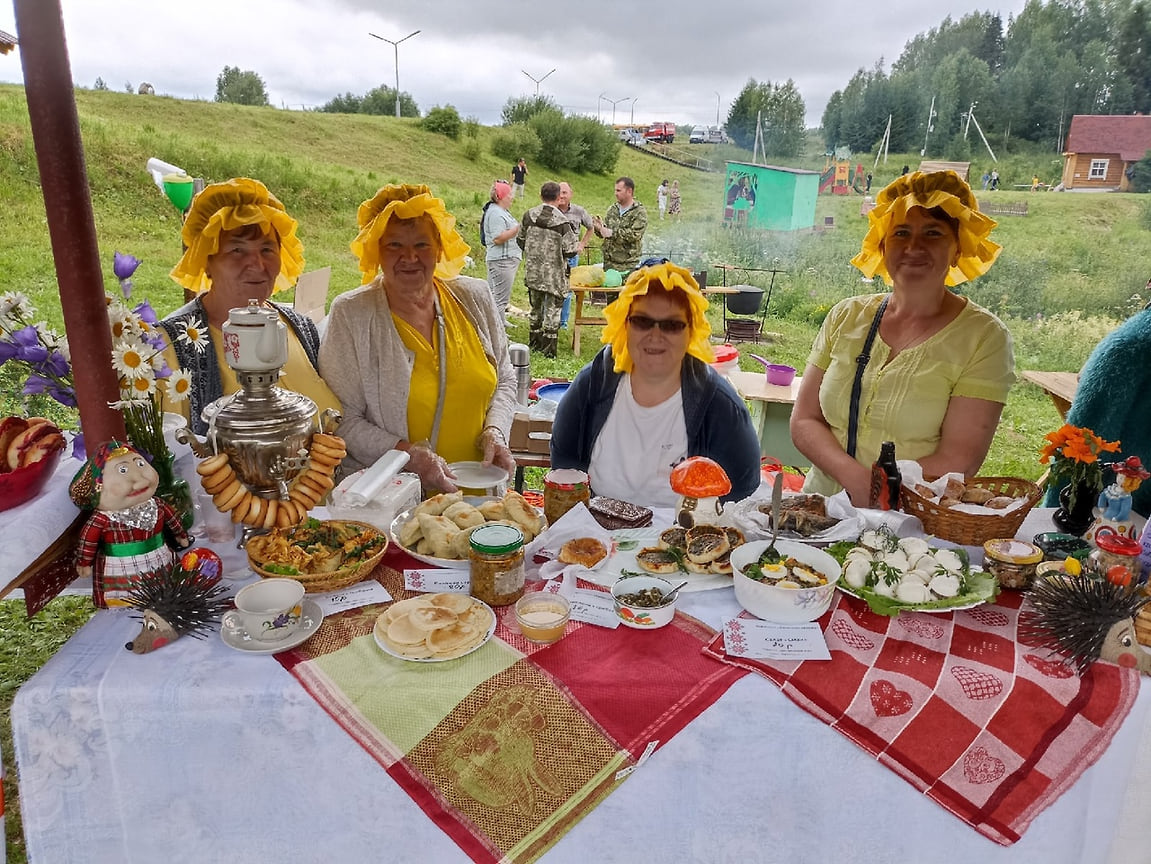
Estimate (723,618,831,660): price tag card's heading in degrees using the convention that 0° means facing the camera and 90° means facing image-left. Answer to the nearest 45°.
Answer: approximately 0°

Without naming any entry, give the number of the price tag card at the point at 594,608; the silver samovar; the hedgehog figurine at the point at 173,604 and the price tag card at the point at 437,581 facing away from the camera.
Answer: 0

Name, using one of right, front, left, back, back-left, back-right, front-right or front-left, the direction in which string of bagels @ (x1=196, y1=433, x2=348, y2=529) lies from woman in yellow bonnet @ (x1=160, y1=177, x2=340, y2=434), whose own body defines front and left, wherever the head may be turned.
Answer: front

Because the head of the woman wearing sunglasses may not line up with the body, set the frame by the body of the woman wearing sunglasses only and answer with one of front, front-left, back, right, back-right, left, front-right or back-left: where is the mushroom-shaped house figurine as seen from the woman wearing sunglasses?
front

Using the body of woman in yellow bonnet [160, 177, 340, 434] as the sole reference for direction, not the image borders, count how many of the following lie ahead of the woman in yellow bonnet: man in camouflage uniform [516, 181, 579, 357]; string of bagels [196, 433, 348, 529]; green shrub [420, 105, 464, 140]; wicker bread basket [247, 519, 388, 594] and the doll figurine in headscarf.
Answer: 3

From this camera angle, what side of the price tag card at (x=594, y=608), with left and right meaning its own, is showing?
front

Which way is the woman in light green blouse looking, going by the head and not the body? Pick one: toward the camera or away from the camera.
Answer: toward the camera

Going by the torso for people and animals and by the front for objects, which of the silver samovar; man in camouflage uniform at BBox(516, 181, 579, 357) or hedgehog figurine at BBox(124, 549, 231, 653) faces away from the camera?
the man in camouflage uniform

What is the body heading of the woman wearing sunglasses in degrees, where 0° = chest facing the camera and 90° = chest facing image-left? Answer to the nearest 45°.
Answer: approximately 0°

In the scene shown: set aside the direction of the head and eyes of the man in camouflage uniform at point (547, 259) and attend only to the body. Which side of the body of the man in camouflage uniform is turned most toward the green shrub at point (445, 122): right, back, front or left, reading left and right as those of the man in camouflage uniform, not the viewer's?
front

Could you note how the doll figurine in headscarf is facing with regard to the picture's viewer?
facing the viewer and to the right of the viewer

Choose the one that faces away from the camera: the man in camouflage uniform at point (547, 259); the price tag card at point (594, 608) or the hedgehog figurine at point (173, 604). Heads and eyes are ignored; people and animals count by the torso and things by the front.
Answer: the man in camouflage uniform
